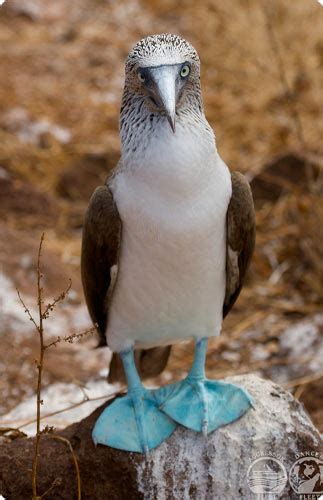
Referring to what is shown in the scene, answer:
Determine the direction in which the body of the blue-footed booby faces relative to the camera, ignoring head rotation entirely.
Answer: toward the camera
